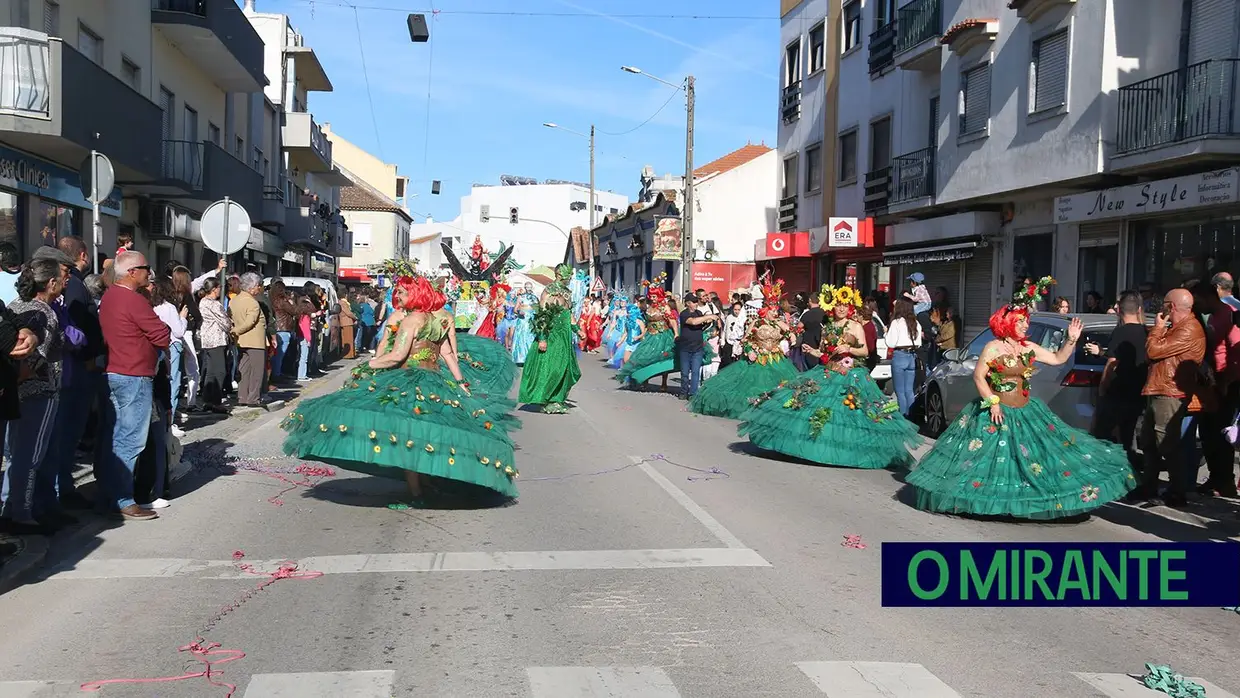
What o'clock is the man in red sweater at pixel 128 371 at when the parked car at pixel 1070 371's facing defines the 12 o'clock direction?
The man in red sweater is roughly at 9 o'clock from the parked car.

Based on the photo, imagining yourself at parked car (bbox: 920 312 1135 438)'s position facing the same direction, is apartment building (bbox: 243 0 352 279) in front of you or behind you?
in front

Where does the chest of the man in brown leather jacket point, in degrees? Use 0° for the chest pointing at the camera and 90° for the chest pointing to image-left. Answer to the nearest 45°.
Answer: approximately 90°

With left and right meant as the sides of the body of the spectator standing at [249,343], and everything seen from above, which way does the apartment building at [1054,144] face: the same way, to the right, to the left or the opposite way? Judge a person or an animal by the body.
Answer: the opposite way

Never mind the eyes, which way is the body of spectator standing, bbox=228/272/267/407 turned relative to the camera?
to the viewer's right

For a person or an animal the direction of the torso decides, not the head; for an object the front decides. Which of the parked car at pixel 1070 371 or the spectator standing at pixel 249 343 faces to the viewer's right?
the spectator standing

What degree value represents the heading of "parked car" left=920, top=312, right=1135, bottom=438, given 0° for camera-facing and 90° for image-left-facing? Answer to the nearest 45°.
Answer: approximately 135°

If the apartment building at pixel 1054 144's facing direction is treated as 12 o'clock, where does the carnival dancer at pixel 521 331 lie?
The carnival dancer is roughly at 2 o'clock from the apartment building.

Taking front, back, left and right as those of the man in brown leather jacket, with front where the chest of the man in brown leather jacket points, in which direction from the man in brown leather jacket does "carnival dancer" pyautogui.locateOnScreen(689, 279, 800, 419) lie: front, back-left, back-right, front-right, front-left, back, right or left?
front-right

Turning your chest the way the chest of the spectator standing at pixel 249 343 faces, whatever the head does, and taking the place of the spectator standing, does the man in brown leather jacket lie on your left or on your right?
on your right
